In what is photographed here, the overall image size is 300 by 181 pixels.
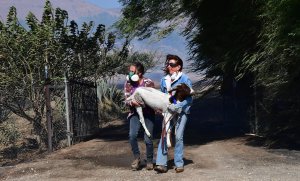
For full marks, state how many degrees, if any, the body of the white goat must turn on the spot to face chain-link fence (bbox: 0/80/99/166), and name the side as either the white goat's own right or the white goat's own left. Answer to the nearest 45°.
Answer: approximately 135° to the white goat's own left

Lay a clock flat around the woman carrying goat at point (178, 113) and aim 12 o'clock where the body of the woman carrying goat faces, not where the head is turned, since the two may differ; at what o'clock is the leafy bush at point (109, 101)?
The leafy bush is roughly at 4 o'clock from the woman carrying goat.

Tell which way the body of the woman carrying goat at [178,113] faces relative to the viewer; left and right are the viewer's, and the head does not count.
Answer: facing the viewer and to the left of the viewer

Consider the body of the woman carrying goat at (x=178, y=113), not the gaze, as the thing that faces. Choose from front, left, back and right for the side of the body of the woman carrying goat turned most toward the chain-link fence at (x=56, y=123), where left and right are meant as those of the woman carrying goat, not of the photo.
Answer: right

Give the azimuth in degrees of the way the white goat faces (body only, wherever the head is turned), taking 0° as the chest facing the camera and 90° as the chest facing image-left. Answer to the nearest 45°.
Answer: approximately 270°
